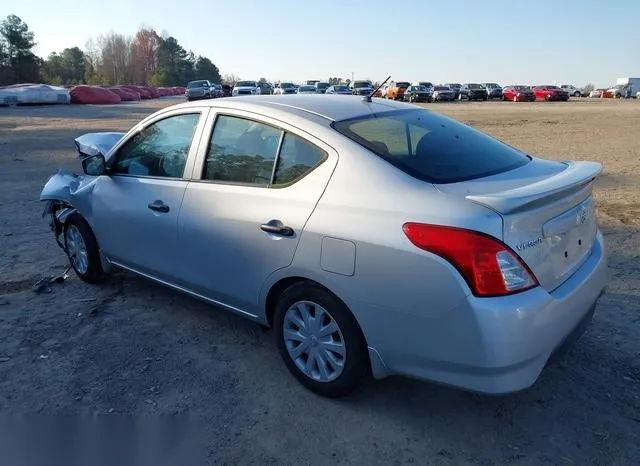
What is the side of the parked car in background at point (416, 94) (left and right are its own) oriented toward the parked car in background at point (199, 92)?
right

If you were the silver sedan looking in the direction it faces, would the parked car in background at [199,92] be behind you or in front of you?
in front

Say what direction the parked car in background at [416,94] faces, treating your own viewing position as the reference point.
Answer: facing the viewer and to the right of the viewer

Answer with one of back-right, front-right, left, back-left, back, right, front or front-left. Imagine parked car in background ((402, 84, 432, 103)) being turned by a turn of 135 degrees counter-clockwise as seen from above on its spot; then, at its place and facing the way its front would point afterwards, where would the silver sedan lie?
back

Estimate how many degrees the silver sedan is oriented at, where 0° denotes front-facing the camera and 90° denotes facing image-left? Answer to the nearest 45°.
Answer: approximately 135°
